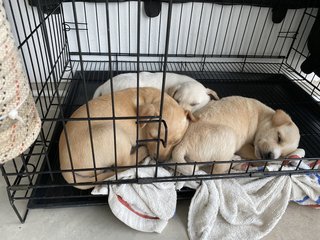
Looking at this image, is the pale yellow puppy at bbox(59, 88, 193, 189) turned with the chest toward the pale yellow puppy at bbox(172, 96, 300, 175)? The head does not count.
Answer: yes

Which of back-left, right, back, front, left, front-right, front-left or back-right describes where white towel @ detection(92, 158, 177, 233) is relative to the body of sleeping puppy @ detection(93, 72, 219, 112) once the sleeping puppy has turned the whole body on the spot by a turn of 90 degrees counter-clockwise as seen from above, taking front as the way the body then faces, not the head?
back

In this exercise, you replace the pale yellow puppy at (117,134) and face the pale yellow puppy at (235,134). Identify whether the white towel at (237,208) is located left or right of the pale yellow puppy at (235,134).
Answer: right

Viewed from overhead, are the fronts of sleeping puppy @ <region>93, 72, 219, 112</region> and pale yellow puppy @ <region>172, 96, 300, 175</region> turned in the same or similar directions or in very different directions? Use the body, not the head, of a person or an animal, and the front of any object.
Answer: same or similar directions

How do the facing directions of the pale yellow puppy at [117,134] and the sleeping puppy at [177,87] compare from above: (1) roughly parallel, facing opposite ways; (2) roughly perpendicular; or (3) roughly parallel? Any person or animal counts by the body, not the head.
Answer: roughly parallel

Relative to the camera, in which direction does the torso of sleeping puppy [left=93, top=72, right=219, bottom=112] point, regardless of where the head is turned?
to the viewer's right

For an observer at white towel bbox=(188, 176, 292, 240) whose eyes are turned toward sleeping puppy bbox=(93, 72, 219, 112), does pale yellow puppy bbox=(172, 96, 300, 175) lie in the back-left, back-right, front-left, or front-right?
front-right

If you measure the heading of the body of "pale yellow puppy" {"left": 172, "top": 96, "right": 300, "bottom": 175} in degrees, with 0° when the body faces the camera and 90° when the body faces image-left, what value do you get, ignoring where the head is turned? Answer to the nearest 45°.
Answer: approximately 270°

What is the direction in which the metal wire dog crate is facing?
toward the camera

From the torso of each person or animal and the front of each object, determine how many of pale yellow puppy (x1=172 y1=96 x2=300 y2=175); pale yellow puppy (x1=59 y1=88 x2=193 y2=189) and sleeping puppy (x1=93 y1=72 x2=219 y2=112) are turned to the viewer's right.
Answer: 3

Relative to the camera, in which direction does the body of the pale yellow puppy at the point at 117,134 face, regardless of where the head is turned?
to the viewer's right

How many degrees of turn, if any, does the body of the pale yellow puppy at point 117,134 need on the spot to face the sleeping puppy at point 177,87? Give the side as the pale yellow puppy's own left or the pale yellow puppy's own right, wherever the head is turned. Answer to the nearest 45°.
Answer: approximately 45° to the pale yellow puppy's own left
